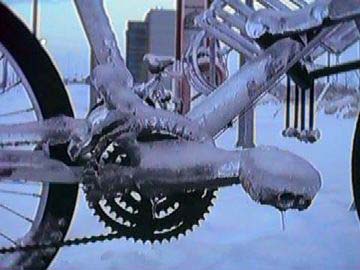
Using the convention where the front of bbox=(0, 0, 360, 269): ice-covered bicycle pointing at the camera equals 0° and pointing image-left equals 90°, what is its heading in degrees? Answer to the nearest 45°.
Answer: approximately 270°
